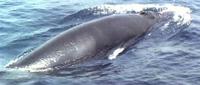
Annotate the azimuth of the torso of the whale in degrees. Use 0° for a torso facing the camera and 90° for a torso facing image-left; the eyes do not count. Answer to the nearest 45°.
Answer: approximately 225°
